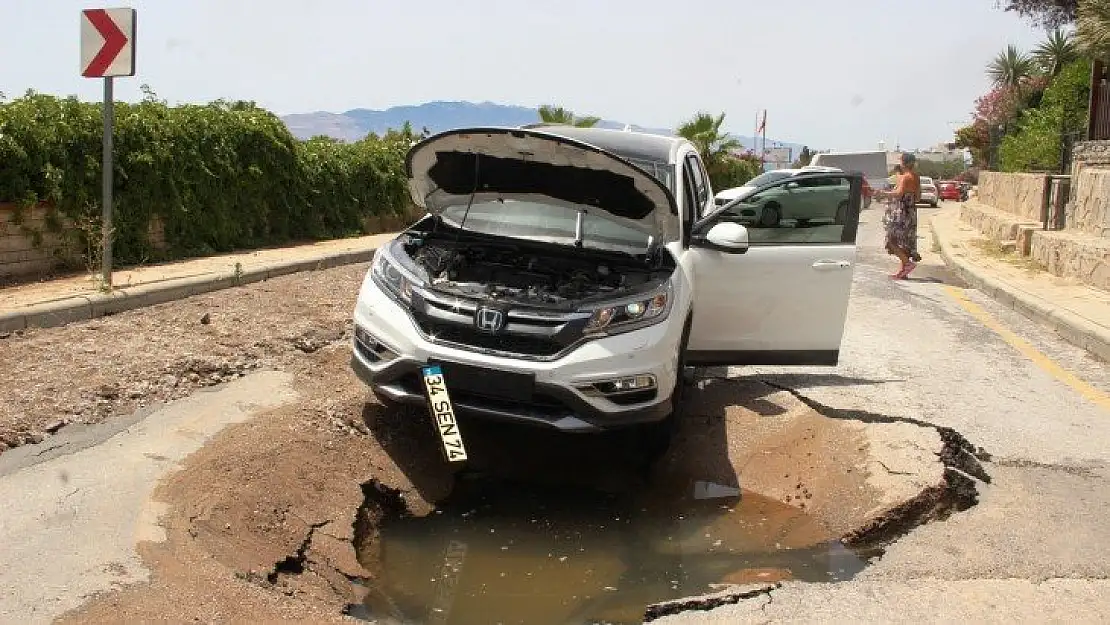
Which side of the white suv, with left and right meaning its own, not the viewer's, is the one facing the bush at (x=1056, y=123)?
back

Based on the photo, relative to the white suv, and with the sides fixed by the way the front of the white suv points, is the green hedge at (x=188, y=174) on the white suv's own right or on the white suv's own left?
on the white suv's own right

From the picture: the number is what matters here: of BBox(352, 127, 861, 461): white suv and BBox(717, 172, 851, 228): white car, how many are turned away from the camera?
0

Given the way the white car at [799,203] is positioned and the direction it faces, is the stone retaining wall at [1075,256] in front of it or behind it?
behind

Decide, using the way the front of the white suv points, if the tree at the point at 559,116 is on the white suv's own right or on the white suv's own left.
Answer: on the white suv's own right

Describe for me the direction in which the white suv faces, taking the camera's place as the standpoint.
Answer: facing the viewer and to the left of the viewer

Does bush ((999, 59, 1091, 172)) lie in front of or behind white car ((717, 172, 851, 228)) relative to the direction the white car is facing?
behind
